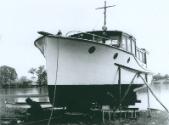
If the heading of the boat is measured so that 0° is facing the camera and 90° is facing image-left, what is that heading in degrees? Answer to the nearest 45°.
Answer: approximately 45°
